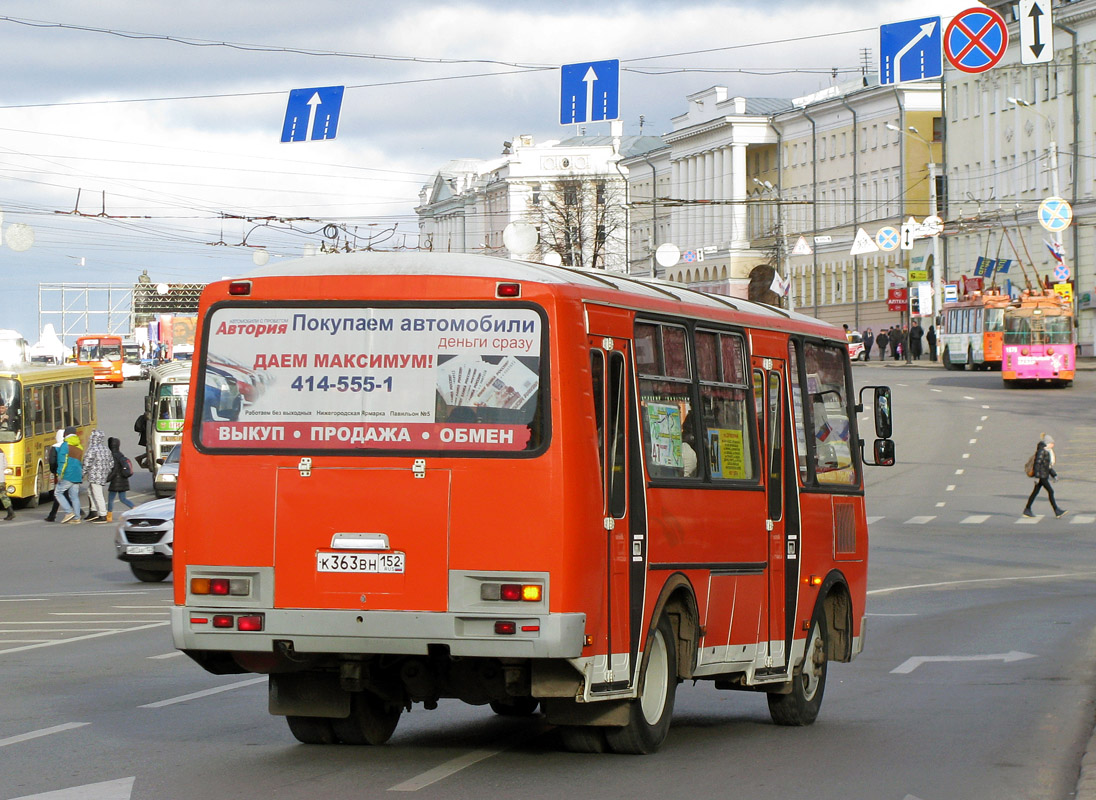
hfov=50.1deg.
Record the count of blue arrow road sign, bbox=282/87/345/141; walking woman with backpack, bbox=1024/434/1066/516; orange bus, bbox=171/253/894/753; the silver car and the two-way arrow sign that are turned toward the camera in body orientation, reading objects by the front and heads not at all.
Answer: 3

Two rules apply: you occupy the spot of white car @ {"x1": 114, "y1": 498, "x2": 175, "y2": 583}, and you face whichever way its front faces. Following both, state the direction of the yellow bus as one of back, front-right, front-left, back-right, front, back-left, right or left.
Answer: back-right

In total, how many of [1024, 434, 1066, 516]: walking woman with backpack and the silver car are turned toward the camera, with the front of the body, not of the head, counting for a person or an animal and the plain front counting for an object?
1

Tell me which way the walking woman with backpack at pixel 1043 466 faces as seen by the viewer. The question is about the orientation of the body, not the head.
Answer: to the viewer's right

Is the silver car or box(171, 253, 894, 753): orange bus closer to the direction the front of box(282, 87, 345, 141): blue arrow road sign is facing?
the orange bus

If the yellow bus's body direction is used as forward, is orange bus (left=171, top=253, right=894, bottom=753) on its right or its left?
on its left

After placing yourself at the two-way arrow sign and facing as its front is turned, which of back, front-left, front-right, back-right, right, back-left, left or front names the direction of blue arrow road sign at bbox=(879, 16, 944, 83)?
front-right

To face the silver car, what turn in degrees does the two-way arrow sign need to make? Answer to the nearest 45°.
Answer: approximately 90° to its right

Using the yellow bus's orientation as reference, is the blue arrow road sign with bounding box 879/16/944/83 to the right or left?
on its left
